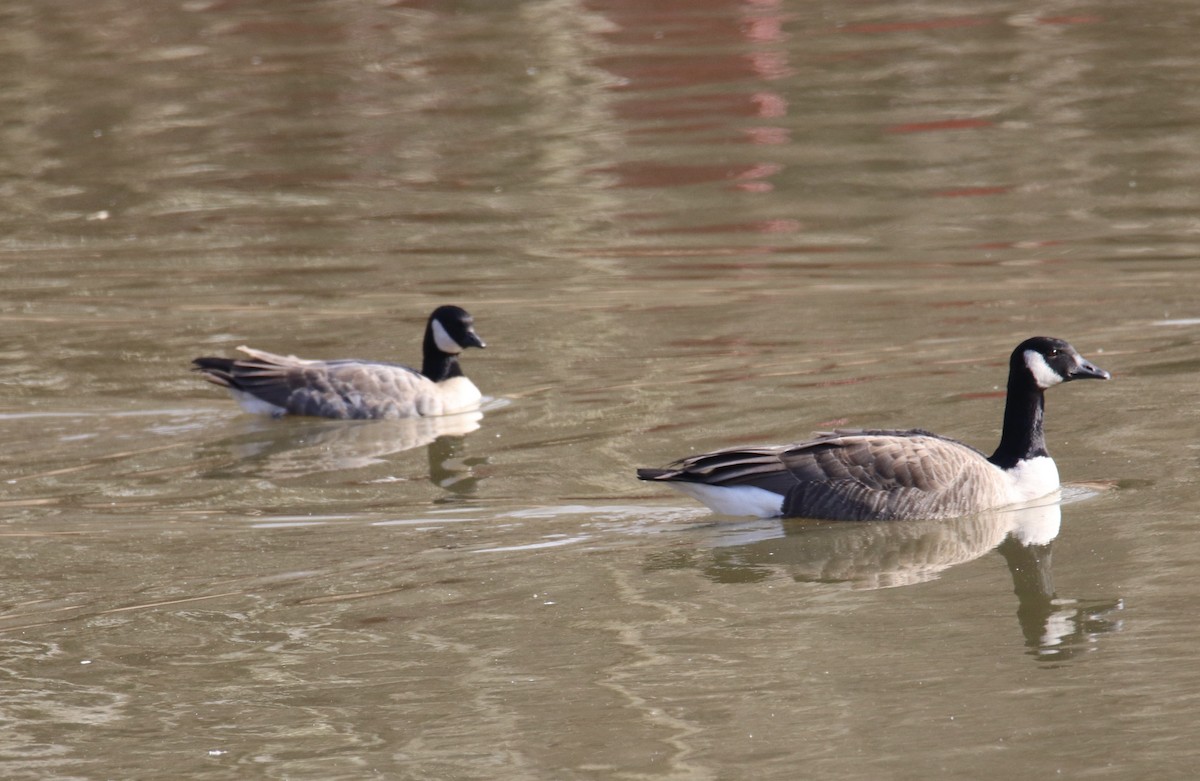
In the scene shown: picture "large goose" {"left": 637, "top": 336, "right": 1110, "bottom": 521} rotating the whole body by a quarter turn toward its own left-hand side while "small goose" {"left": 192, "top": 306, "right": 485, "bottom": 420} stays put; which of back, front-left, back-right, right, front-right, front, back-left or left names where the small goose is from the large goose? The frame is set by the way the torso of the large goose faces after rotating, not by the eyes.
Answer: front-left

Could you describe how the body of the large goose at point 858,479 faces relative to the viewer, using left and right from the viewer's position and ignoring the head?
facing to the right of the viewer

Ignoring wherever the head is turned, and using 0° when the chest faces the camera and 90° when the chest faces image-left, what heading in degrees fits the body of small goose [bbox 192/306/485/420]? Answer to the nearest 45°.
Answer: approximately 270°
